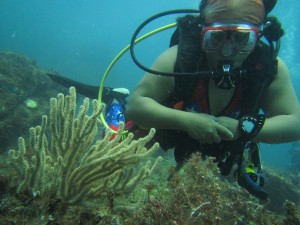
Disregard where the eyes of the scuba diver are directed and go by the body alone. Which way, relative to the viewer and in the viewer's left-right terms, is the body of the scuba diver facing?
facing the viewer

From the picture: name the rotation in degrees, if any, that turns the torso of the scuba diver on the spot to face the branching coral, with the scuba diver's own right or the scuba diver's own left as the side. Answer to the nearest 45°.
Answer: approximately 45° to the scuba diver's own right
